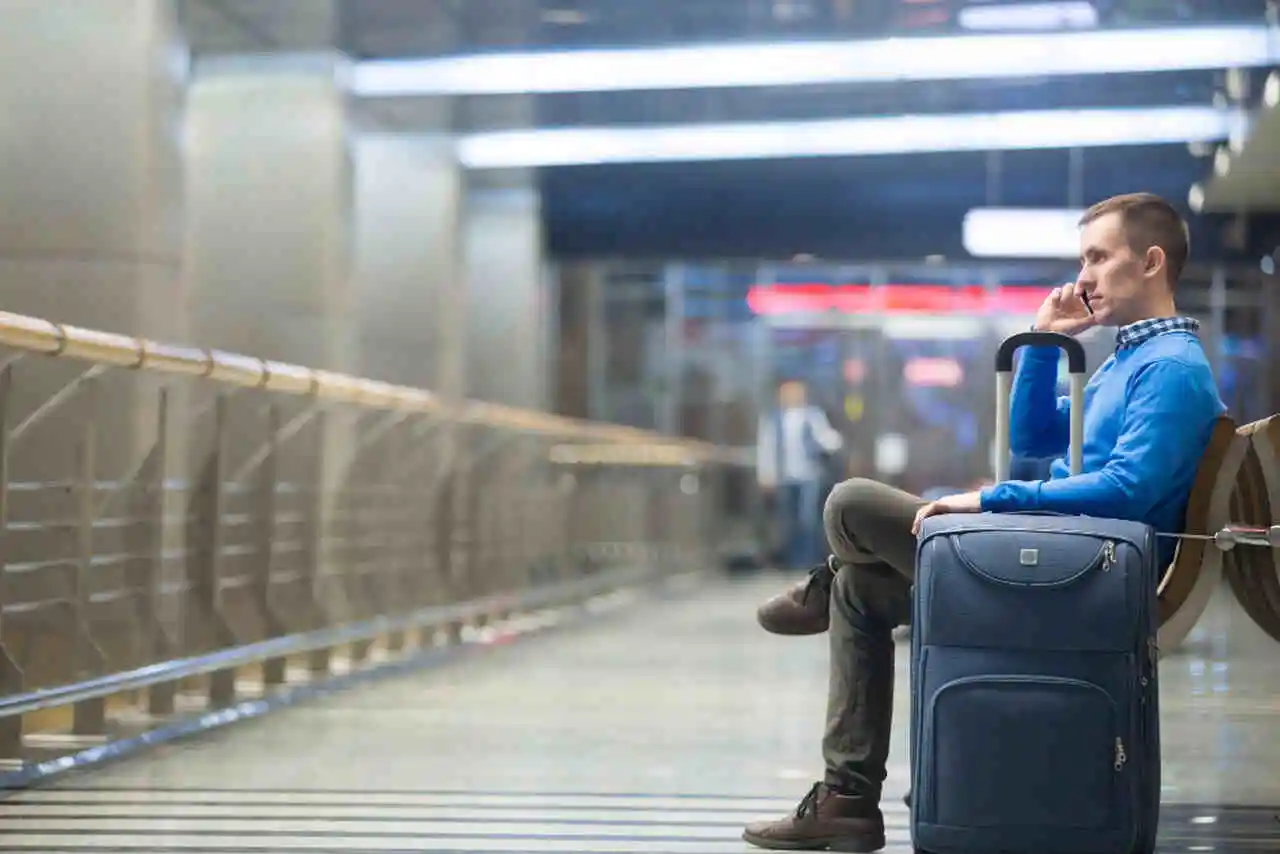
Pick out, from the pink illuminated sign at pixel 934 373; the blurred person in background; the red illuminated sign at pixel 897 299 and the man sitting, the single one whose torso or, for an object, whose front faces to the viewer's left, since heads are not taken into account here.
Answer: the man sitting

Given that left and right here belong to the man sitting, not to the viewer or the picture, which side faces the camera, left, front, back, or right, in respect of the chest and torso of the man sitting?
left

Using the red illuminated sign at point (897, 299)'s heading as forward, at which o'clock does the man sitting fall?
The man sitting is roughly at 12 o'clock from the red illuminated sign.
